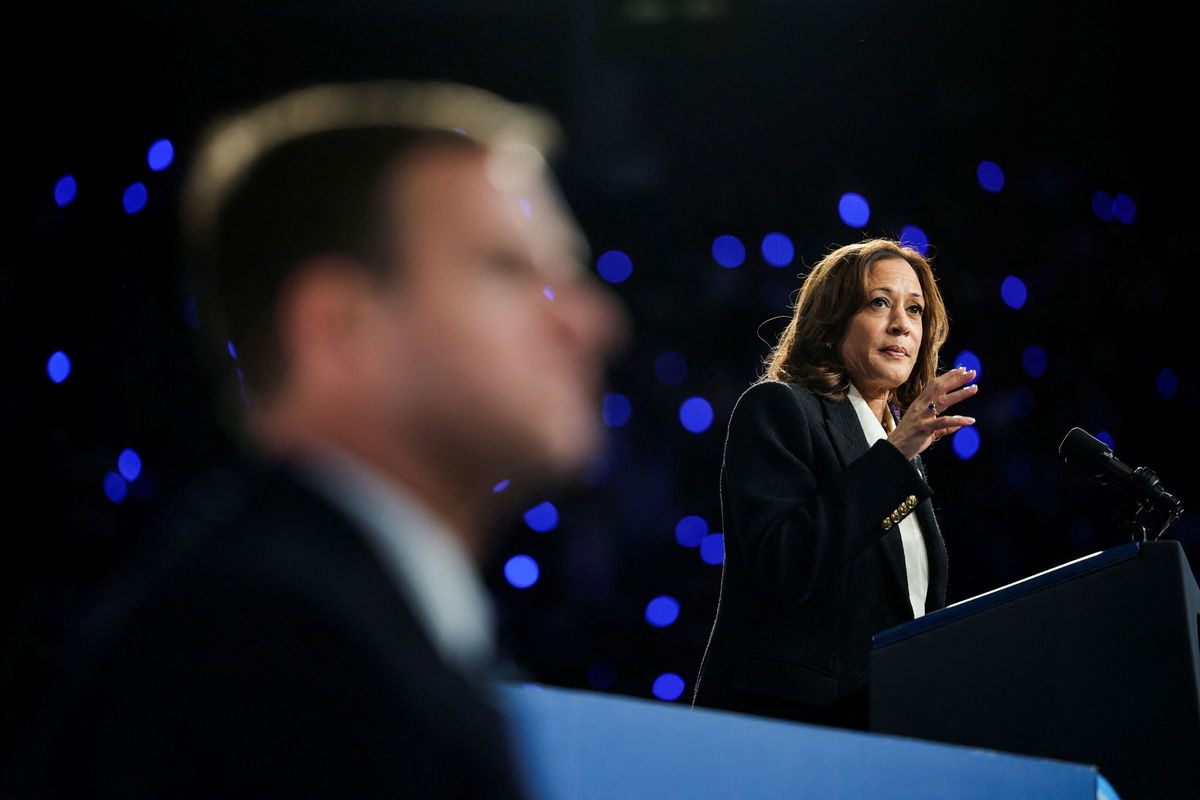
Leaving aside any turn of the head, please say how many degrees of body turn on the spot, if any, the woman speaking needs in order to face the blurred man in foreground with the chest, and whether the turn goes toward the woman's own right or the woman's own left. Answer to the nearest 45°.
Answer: approximately 45° to the woman's own right

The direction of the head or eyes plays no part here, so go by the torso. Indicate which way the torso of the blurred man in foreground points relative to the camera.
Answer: to the viewer's right

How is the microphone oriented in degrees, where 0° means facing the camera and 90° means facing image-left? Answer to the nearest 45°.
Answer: approximately 90°

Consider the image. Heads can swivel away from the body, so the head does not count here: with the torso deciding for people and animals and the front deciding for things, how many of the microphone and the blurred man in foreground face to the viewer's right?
1

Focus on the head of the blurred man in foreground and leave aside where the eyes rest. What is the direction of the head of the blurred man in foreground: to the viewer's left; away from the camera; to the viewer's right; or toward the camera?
to the viewer's right
